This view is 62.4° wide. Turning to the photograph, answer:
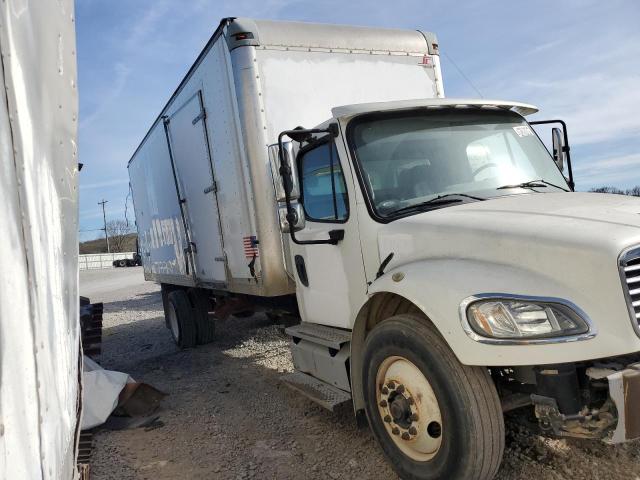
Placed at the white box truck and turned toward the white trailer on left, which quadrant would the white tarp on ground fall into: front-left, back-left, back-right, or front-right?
front-right

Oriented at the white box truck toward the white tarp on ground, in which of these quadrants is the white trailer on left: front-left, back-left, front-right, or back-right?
front-left

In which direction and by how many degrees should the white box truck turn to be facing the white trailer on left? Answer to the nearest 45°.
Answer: approximately 90° to its right

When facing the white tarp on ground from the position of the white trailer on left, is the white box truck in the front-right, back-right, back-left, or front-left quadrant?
front-right

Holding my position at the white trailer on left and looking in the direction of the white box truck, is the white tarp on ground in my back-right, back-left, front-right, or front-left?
front-left

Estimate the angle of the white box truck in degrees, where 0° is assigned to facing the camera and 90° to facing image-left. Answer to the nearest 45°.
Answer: approximately 315°
